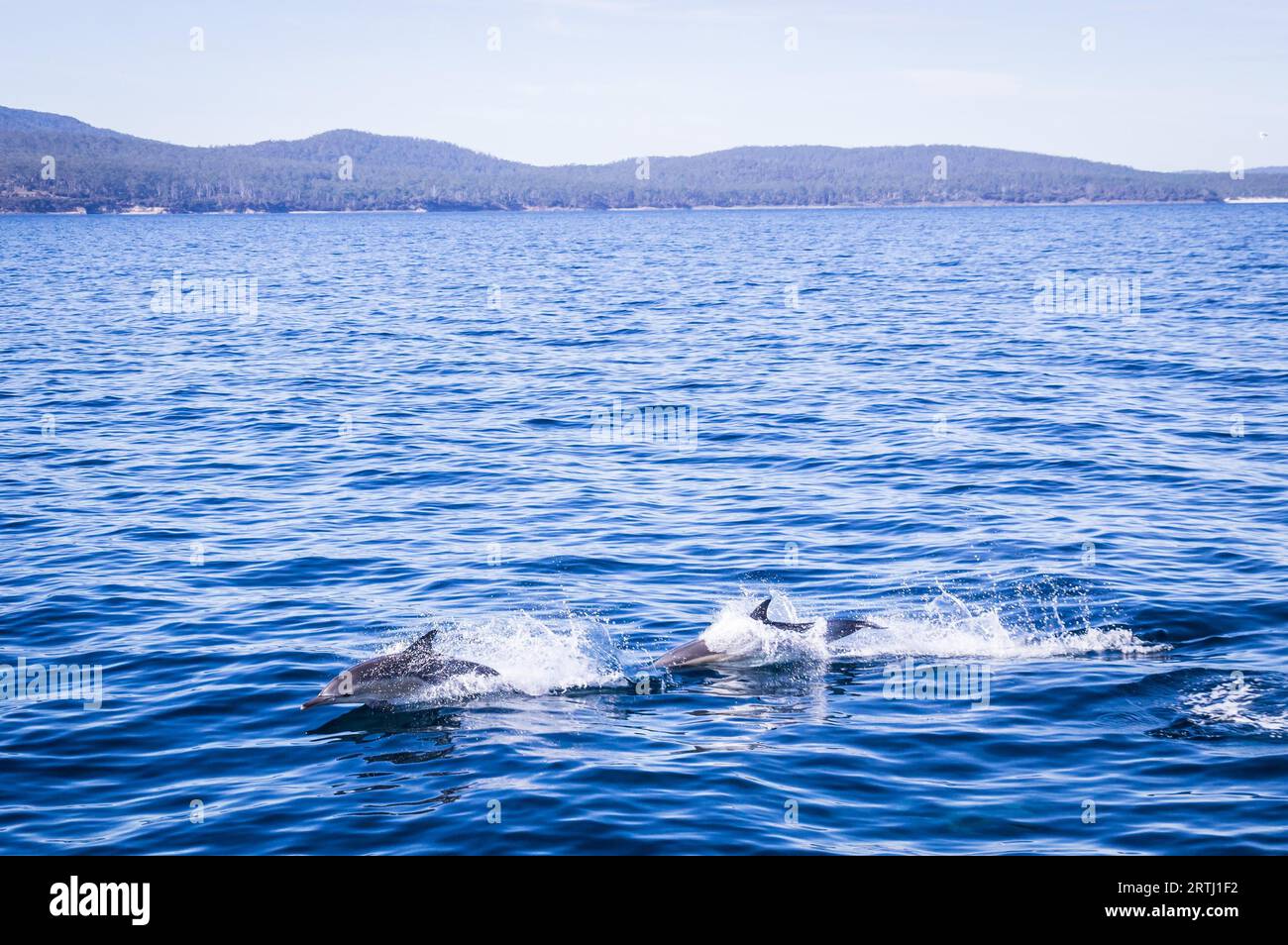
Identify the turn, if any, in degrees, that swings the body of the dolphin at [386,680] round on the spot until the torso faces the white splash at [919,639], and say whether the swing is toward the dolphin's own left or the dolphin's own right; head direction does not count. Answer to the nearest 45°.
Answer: approximately 180°

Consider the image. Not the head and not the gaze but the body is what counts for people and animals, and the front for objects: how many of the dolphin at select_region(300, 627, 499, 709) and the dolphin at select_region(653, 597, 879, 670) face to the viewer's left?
2

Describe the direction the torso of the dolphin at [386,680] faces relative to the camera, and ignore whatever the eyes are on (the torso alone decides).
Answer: to the viewer's left

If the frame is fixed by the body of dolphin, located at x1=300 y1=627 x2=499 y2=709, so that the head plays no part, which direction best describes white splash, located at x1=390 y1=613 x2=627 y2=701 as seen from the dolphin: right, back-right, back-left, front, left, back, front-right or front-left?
back-right

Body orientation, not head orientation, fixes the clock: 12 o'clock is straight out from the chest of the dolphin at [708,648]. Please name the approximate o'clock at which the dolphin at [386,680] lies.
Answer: the dolphin at [386,680] is roughly at 11 o'clock from the dolphin at [708,648].

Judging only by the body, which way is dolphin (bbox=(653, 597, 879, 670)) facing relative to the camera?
to the viewer's left
